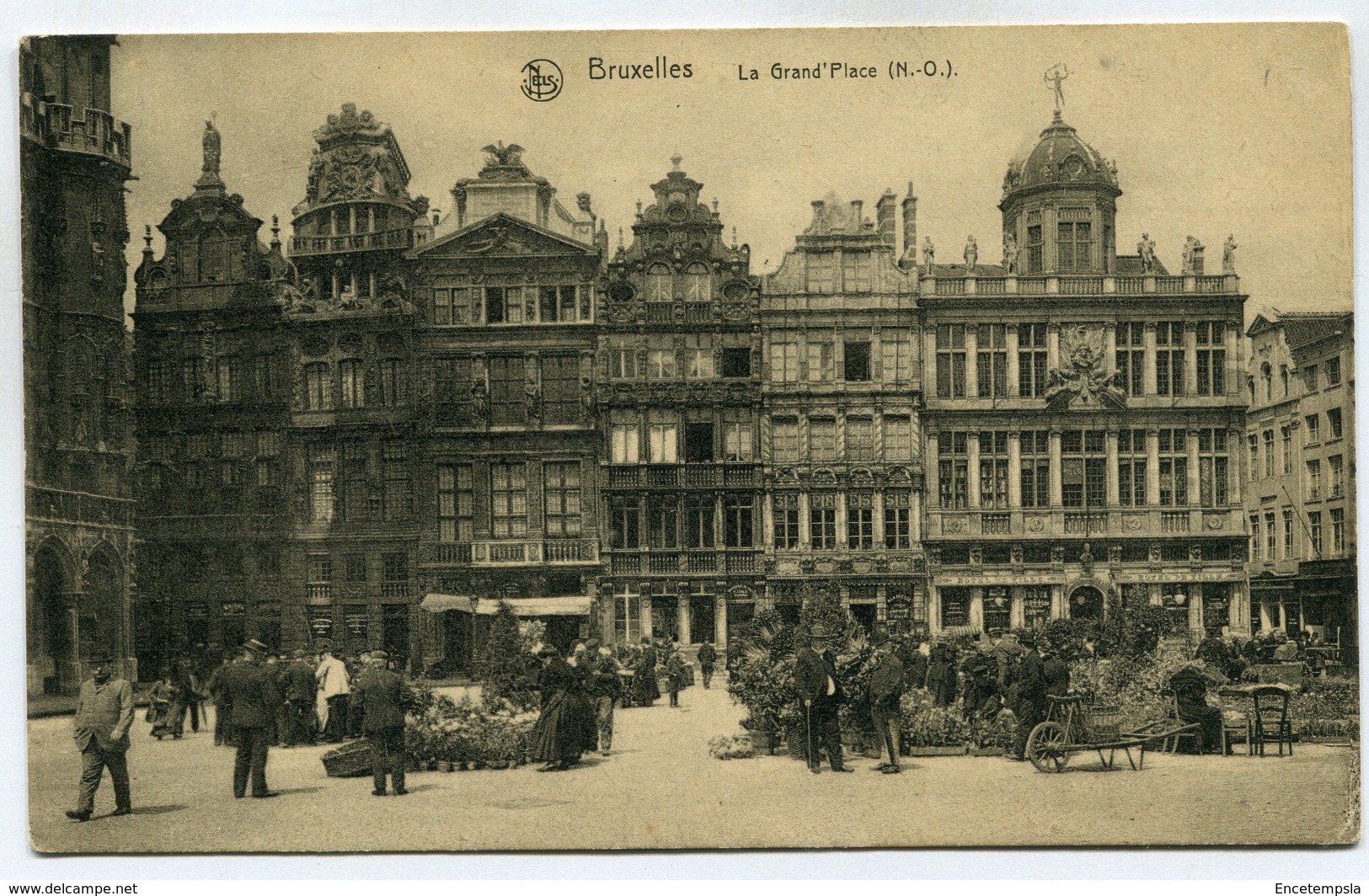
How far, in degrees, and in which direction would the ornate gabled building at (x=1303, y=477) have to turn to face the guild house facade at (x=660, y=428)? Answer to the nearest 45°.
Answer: approximately 45° to its right

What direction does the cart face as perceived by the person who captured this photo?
facing to the left of the viewer

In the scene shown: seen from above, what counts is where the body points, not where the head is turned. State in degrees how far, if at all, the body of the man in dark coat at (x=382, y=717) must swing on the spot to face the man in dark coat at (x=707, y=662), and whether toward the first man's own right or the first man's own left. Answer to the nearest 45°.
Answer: approximately 45° to the first man's own right

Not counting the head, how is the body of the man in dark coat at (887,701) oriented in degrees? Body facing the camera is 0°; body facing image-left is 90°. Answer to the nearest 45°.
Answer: approximately 90°

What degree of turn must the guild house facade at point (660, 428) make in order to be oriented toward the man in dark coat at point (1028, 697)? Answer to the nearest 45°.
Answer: approximately 45° to its left

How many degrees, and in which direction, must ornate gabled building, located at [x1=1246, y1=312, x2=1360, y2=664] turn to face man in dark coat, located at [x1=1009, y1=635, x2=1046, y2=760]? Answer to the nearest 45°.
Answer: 0° — it already faces them

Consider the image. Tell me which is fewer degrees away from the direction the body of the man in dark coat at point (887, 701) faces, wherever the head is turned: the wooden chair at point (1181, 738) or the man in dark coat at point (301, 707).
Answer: the man in dark coat
